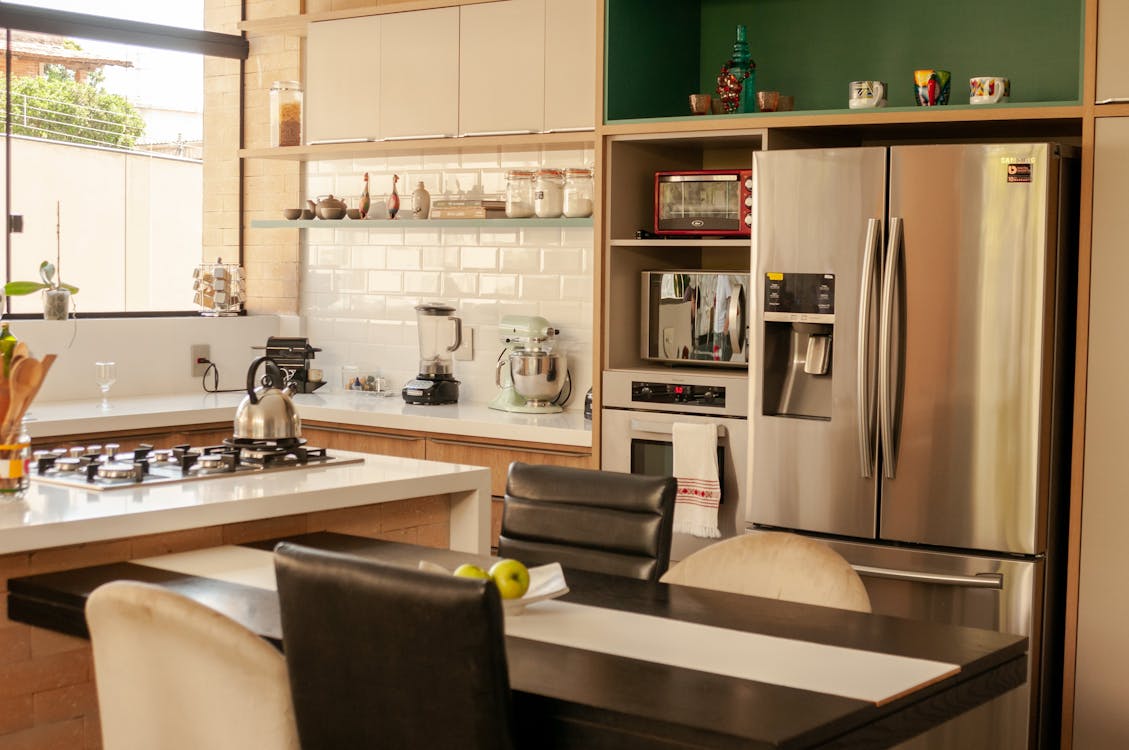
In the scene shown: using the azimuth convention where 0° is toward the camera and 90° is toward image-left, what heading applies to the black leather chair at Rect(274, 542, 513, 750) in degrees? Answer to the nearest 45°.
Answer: approximately 225°

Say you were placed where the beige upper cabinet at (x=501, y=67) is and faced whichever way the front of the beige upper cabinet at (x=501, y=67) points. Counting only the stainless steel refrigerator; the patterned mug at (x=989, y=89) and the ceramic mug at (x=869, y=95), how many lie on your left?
3

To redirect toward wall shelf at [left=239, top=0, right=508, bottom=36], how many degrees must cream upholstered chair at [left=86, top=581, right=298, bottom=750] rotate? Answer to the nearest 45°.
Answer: approximately 45° to its left

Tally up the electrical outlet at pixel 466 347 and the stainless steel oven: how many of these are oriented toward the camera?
2

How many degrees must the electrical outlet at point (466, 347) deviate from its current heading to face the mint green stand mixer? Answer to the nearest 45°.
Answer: approximately 45° to its left

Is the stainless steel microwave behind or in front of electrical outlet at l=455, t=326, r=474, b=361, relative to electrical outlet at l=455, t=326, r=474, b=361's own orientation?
in front

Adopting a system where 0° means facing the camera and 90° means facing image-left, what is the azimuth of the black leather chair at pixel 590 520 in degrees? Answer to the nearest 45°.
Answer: approximately 45°

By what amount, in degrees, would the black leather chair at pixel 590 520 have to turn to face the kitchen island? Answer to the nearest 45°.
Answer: approximately 45° to its right

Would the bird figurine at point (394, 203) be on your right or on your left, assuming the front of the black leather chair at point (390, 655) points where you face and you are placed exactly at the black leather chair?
on your left

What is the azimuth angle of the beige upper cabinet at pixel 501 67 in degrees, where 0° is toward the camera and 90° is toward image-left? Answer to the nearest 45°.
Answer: approximately 45°
